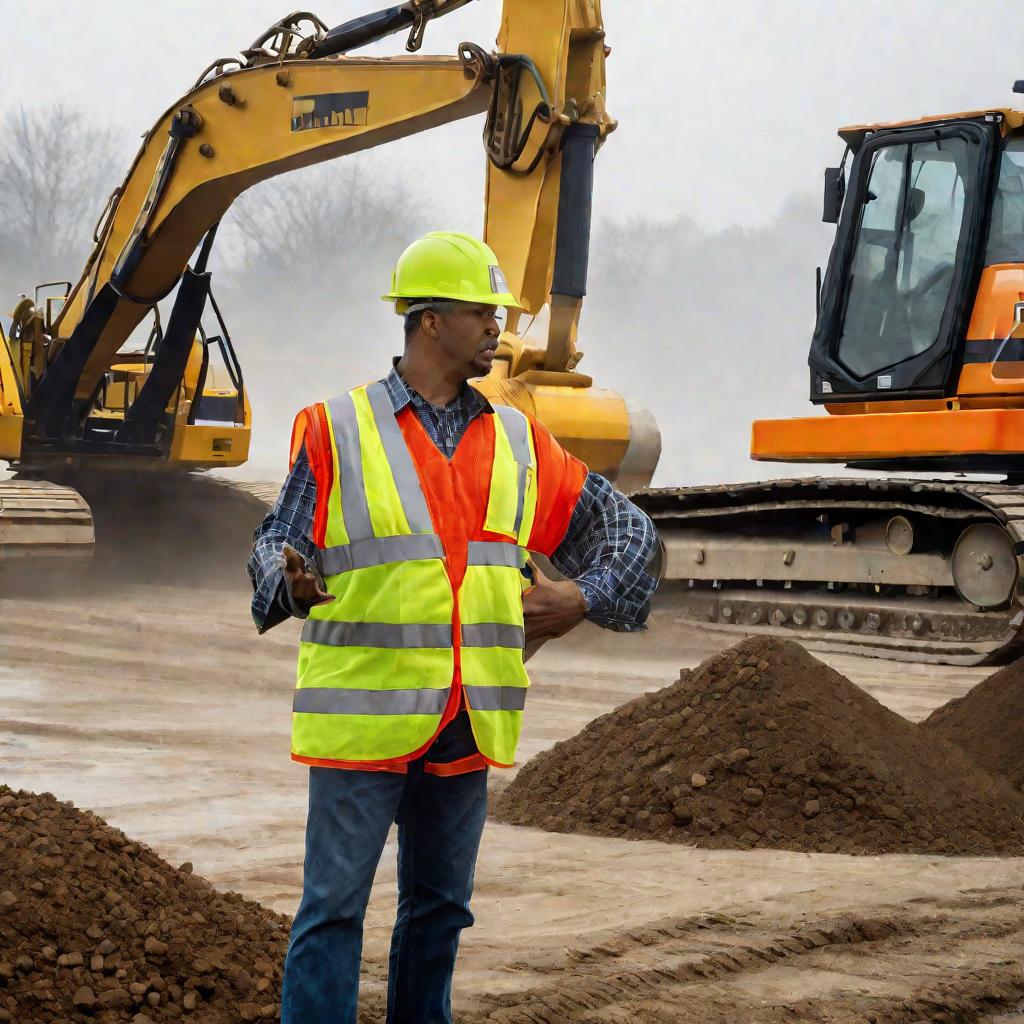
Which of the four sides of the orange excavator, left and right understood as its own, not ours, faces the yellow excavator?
front

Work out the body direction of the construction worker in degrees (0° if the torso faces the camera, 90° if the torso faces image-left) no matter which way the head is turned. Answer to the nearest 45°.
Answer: approximately 315°

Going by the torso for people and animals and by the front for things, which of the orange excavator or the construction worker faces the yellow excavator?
the orange excavator

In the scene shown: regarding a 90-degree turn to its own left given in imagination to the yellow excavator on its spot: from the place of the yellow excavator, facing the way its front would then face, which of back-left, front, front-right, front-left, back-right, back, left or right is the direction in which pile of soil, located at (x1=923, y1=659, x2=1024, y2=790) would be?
right

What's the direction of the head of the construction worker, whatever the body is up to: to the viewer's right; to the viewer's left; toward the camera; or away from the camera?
to the viewer's right

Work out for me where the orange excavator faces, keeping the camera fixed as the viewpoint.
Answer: facing to the left of the viewer

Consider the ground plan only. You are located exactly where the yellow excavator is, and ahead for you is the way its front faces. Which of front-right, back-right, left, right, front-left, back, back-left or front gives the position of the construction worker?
front-right

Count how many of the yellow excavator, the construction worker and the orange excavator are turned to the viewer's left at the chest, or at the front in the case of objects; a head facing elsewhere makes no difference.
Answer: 1

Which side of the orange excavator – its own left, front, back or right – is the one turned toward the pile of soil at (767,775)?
left

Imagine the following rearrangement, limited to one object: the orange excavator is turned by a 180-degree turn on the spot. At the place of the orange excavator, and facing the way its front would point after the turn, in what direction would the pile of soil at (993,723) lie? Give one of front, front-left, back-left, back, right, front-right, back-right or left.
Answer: right

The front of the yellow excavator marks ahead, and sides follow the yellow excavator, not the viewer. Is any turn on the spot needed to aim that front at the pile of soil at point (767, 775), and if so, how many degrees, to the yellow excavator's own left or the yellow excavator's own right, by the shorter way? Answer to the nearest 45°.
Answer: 0° — it already faces it

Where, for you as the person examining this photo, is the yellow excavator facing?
facing the viewer and to the right of the viewer
